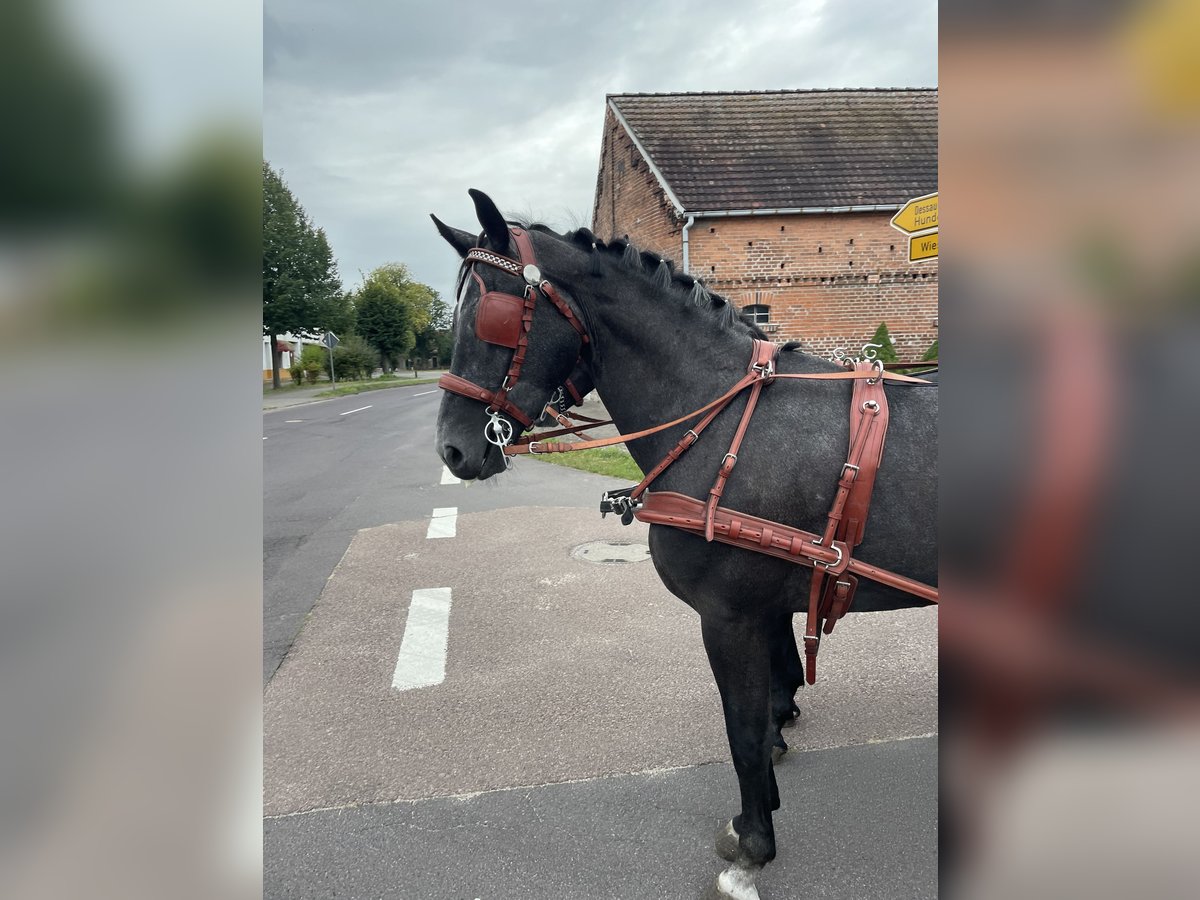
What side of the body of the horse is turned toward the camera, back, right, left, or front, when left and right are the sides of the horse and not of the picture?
left

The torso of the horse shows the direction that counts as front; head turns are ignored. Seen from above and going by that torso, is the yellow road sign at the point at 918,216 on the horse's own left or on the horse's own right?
on the horse's own right

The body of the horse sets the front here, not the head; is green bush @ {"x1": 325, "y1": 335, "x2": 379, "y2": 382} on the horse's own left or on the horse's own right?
on the horse's own right

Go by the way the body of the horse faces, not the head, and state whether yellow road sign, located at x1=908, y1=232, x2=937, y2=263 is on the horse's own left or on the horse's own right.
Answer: on the horse's own right

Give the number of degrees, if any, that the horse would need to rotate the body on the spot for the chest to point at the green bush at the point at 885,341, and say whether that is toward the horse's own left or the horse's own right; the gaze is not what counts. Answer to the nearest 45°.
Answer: approximately 90° to the horse's own right
